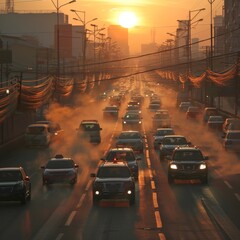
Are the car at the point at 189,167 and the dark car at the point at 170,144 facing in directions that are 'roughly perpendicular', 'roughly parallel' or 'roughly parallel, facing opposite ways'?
roughly parallel

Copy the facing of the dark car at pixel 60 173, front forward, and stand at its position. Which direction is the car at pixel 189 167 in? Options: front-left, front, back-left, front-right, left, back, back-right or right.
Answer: left

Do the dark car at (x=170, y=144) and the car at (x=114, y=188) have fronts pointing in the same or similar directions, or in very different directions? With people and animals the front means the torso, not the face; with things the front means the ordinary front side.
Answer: same or similar directions

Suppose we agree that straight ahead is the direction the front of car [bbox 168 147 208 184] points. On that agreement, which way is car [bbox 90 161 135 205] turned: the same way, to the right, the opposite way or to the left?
the same way

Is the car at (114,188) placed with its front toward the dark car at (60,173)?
no

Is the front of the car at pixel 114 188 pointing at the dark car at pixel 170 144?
no

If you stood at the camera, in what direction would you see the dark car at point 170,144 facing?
facing the viewer

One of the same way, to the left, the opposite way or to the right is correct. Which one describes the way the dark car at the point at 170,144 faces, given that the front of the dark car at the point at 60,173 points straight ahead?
the same way

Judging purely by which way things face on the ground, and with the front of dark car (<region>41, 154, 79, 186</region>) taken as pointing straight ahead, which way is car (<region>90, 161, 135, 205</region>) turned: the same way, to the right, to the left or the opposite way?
the same way

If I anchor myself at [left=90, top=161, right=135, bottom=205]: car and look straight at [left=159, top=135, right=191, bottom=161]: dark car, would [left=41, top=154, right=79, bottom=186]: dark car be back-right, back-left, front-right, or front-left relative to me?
front-left

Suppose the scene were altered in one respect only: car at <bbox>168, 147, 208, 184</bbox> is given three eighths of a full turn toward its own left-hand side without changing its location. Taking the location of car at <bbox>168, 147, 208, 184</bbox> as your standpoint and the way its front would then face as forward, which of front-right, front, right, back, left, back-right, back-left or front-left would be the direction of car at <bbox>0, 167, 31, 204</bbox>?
back

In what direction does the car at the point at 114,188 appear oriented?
toward the camera

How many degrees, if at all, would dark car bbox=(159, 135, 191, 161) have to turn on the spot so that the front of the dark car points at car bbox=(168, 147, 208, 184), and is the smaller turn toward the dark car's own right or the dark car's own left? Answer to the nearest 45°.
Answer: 0° — it already faces it

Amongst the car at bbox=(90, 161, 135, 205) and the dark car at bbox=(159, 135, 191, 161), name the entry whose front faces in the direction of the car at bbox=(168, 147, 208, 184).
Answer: the dark car

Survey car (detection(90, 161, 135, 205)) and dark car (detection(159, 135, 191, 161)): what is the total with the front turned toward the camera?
2

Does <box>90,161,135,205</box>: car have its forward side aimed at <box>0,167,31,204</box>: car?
no

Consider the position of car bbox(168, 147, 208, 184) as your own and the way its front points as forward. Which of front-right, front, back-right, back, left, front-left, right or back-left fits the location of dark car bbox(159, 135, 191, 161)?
back

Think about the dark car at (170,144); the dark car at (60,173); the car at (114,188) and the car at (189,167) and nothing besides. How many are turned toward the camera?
4
